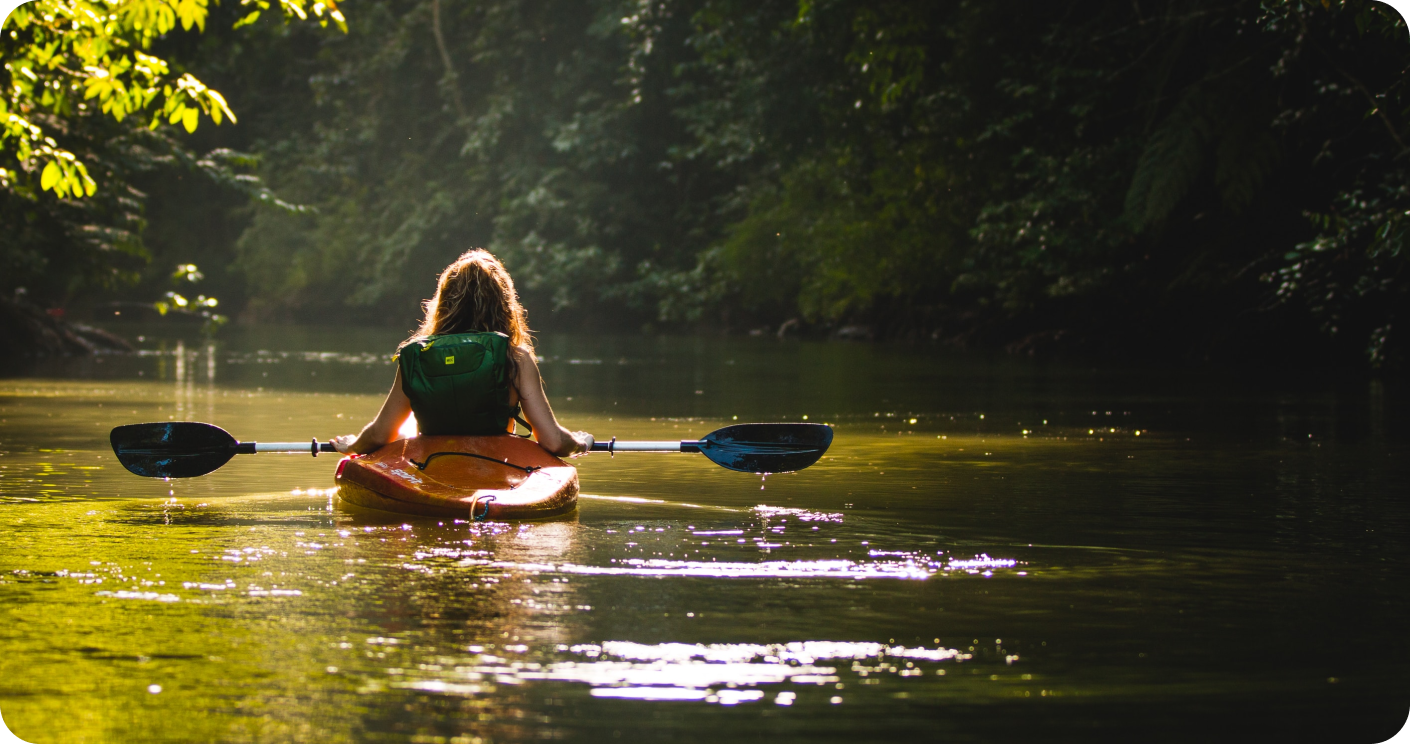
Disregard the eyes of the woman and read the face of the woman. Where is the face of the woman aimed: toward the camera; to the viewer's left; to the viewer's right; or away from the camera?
away from the camera

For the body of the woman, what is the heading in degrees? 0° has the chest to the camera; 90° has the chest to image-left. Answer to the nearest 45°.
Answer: approximately 180°
